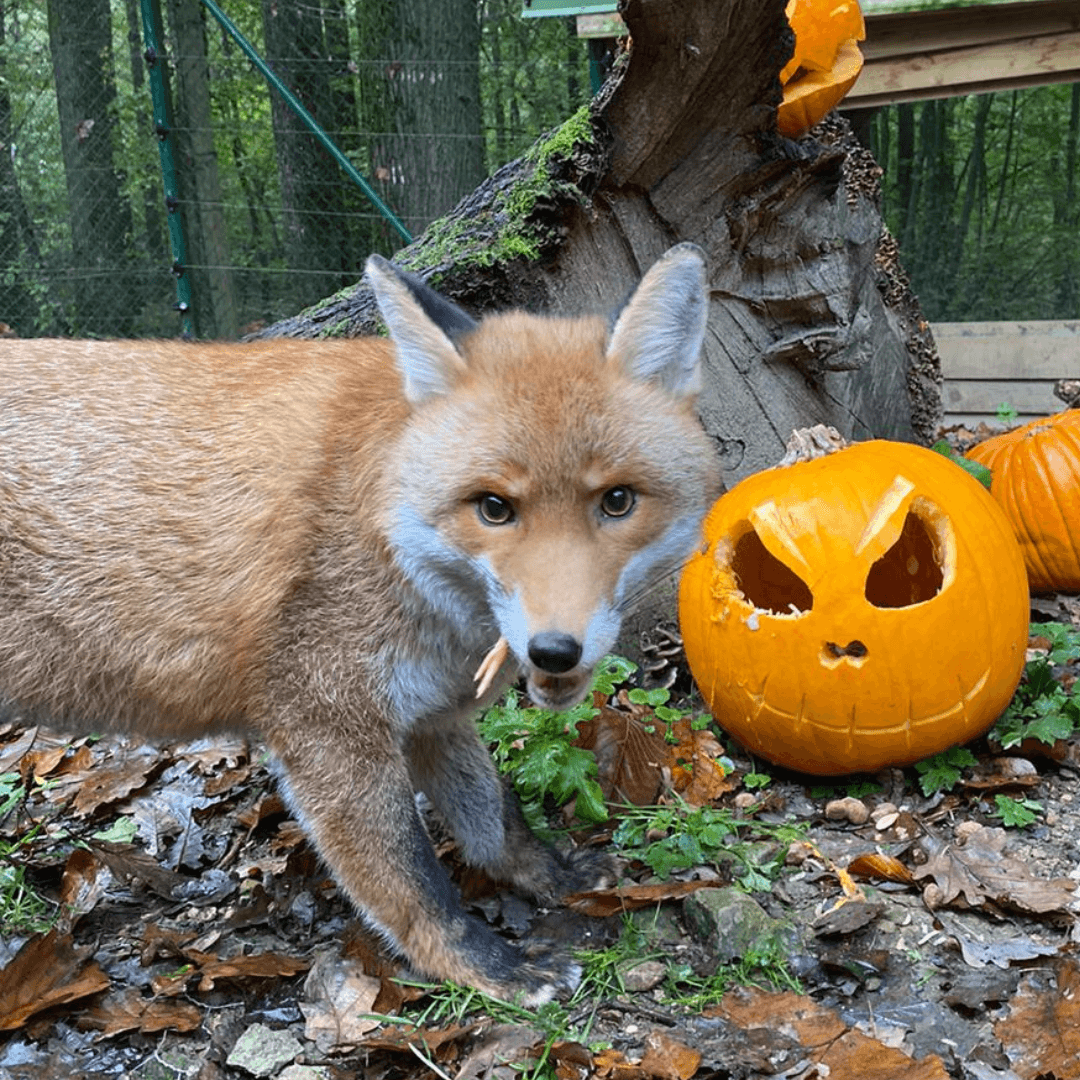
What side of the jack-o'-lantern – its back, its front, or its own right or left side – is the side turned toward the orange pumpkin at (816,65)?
back

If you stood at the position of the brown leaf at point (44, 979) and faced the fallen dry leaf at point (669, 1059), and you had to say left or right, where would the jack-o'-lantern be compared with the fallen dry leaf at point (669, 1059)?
left

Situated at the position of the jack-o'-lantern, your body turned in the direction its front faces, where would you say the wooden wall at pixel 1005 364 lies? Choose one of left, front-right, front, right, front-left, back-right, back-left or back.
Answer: back

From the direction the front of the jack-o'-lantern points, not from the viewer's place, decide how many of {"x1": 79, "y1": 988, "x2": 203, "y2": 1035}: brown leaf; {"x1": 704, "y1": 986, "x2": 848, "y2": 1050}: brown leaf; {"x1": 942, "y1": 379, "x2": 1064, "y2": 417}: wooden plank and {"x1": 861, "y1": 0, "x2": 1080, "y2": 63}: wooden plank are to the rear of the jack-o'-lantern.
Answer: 2

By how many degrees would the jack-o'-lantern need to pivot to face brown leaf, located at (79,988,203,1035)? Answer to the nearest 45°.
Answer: approximately 45° to its right

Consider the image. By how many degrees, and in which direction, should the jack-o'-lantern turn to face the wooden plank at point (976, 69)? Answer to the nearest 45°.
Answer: approximately 180°

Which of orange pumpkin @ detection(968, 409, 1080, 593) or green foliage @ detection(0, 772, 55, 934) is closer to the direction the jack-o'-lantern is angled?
the green foliage

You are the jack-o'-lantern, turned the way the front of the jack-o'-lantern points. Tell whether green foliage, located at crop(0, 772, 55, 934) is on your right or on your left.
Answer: on your right

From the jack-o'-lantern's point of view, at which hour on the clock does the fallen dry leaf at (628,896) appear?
The fallen dry leaf is roughly at 1 o'clock from the jack-o'-lantern.

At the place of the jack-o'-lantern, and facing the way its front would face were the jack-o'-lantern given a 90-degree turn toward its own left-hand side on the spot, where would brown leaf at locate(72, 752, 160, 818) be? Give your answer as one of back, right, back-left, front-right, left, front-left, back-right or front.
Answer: back

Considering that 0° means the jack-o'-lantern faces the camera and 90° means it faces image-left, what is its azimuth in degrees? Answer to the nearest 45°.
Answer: approximately 0°

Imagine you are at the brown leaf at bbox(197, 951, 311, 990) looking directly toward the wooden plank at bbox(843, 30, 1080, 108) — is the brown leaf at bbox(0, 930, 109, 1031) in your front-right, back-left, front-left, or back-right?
back-left
